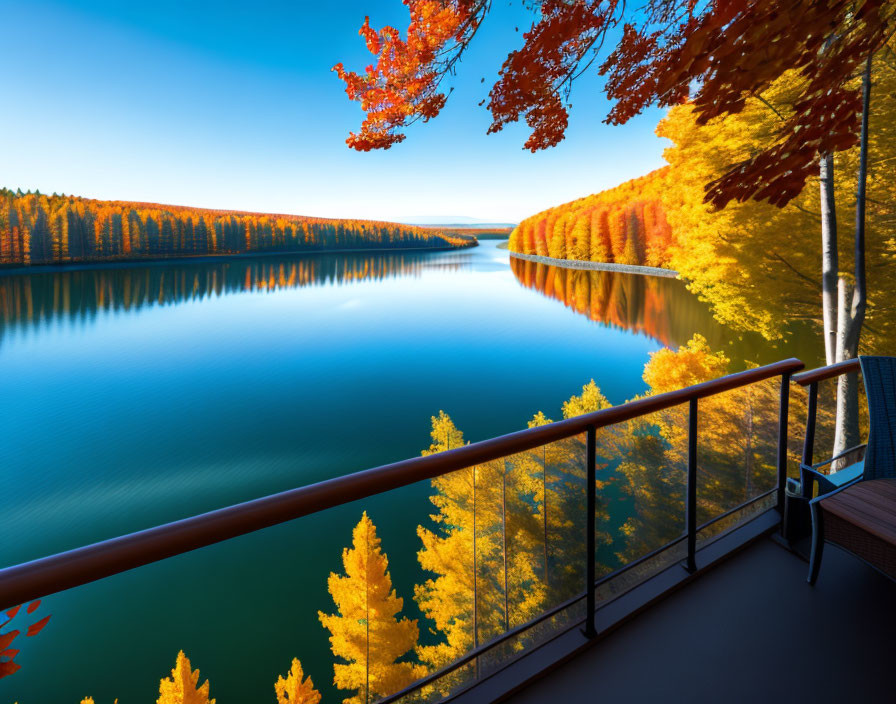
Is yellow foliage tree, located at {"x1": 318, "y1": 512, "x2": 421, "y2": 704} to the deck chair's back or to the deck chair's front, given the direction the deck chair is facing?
to the front

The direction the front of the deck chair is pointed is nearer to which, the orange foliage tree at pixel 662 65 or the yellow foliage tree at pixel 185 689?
the yellow foliage tree

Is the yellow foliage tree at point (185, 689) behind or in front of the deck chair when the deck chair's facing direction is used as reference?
in front

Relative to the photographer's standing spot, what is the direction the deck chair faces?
facing the viewer and to the left of the viewer

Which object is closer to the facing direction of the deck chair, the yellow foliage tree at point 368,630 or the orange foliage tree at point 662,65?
the yellow foliage tree

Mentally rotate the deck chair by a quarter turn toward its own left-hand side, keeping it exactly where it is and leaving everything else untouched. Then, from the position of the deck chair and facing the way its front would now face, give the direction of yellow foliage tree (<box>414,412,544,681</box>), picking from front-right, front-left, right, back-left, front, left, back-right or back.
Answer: right

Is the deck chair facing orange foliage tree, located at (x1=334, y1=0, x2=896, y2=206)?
no
